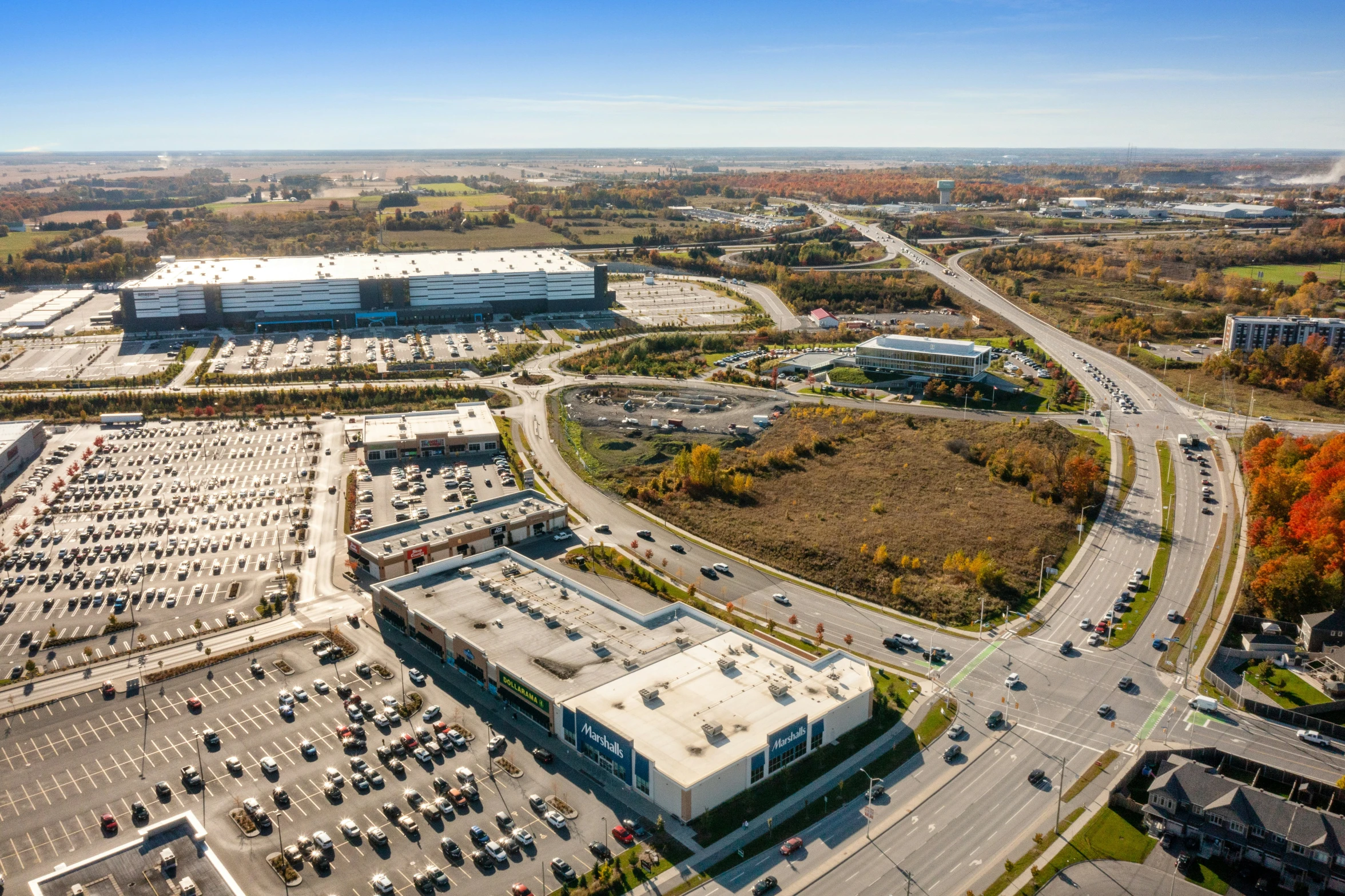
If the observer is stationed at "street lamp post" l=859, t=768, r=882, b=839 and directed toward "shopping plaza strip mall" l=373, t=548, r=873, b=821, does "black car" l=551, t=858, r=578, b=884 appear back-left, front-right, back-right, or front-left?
front-left

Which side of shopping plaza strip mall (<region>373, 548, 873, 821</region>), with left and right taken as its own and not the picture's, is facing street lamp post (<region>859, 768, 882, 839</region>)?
left

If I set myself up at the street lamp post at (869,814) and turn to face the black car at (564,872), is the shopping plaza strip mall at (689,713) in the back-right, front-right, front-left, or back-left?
front-right

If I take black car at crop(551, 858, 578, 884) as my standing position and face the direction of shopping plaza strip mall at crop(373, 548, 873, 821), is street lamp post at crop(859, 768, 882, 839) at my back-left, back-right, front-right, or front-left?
front-right

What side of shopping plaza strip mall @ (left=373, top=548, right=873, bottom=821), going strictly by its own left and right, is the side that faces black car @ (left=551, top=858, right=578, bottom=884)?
front

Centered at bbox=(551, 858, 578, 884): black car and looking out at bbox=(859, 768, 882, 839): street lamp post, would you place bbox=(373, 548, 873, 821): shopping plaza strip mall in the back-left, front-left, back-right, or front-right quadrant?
front-left

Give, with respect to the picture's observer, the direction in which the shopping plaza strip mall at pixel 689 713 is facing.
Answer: facing the viewer and to the left of the viewer
